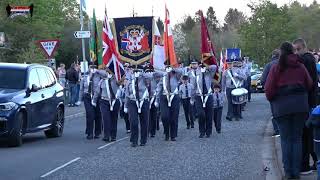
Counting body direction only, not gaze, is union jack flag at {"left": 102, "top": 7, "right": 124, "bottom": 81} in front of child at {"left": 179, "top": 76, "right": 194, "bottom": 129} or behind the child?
in front

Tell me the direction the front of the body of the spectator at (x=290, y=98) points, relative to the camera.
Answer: away from the camera

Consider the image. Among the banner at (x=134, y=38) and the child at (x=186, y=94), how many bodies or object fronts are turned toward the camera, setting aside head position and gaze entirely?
2

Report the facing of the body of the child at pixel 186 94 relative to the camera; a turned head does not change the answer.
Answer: toward the camera

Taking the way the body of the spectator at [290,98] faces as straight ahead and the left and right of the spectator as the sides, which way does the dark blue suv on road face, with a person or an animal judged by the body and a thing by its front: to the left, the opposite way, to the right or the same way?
the opposite way

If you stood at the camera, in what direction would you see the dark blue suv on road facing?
facing the viewer and to the left of the viewer

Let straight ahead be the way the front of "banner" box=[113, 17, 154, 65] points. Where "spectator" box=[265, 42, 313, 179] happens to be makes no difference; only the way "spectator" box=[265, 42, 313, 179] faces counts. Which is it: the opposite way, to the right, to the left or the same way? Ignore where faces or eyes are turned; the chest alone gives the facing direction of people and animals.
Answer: the opposite way

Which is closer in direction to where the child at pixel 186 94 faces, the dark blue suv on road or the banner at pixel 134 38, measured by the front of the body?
the dark blue suv on road

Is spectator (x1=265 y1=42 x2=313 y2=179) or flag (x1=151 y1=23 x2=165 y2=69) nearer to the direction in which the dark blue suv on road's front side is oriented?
the spectator

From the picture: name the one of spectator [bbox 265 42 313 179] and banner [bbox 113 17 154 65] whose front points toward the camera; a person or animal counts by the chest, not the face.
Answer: the banner

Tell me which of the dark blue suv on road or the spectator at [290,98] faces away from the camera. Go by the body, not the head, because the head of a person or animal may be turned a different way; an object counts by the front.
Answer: the spectator

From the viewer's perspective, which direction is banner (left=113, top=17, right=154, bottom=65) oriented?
toward the camera
